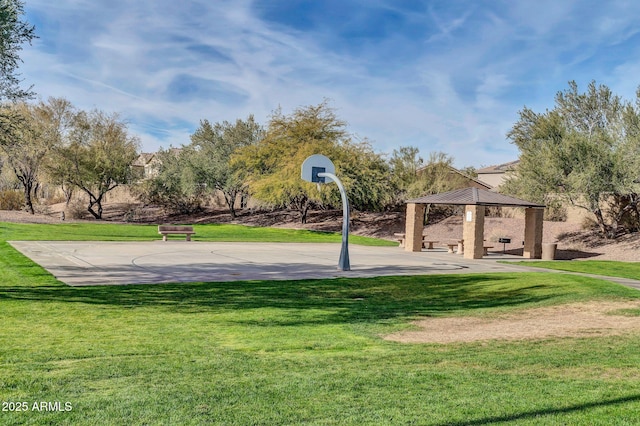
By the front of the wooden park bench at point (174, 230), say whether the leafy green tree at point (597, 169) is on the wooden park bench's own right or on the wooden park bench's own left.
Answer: on the wooden park bench's own left

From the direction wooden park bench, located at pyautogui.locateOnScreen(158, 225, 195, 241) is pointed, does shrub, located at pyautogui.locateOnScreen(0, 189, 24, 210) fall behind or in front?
behind

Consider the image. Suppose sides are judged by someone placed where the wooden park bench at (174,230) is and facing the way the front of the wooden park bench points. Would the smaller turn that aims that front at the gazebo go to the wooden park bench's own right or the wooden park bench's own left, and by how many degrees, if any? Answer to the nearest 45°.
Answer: approximately 90° to the wooden park bench's own left

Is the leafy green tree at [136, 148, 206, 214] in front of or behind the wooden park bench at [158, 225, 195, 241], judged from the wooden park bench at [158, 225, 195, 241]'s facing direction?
behind

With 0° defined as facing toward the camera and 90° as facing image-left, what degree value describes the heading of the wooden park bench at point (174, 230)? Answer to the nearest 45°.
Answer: approximately 0°

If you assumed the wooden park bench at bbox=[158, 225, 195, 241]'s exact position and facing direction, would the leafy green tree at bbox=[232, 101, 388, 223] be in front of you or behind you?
behind

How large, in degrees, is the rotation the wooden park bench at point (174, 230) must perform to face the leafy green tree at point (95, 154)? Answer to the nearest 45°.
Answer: approximately 180°

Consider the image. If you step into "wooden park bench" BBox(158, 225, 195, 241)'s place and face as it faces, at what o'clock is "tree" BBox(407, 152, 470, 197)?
The tree is roughly at 8 o'clock from the wooden park bench.
